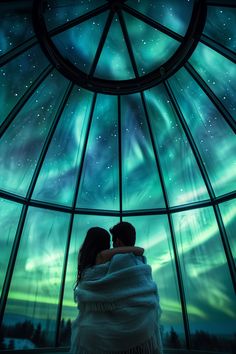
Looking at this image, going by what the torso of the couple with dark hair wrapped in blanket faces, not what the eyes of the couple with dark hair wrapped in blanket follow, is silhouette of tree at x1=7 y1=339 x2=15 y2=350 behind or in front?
in front

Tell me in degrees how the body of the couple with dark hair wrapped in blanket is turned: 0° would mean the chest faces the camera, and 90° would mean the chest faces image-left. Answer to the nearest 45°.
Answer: approximately 180°

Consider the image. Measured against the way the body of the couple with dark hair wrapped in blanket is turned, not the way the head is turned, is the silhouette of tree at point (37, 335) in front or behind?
in front

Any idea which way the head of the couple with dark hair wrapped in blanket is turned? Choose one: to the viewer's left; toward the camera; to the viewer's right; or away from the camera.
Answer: away from the camera

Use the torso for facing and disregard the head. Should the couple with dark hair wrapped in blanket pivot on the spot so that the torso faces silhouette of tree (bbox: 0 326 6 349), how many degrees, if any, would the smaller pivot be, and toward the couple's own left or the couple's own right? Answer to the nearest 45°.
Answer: approximately 45° to the couple's own left
